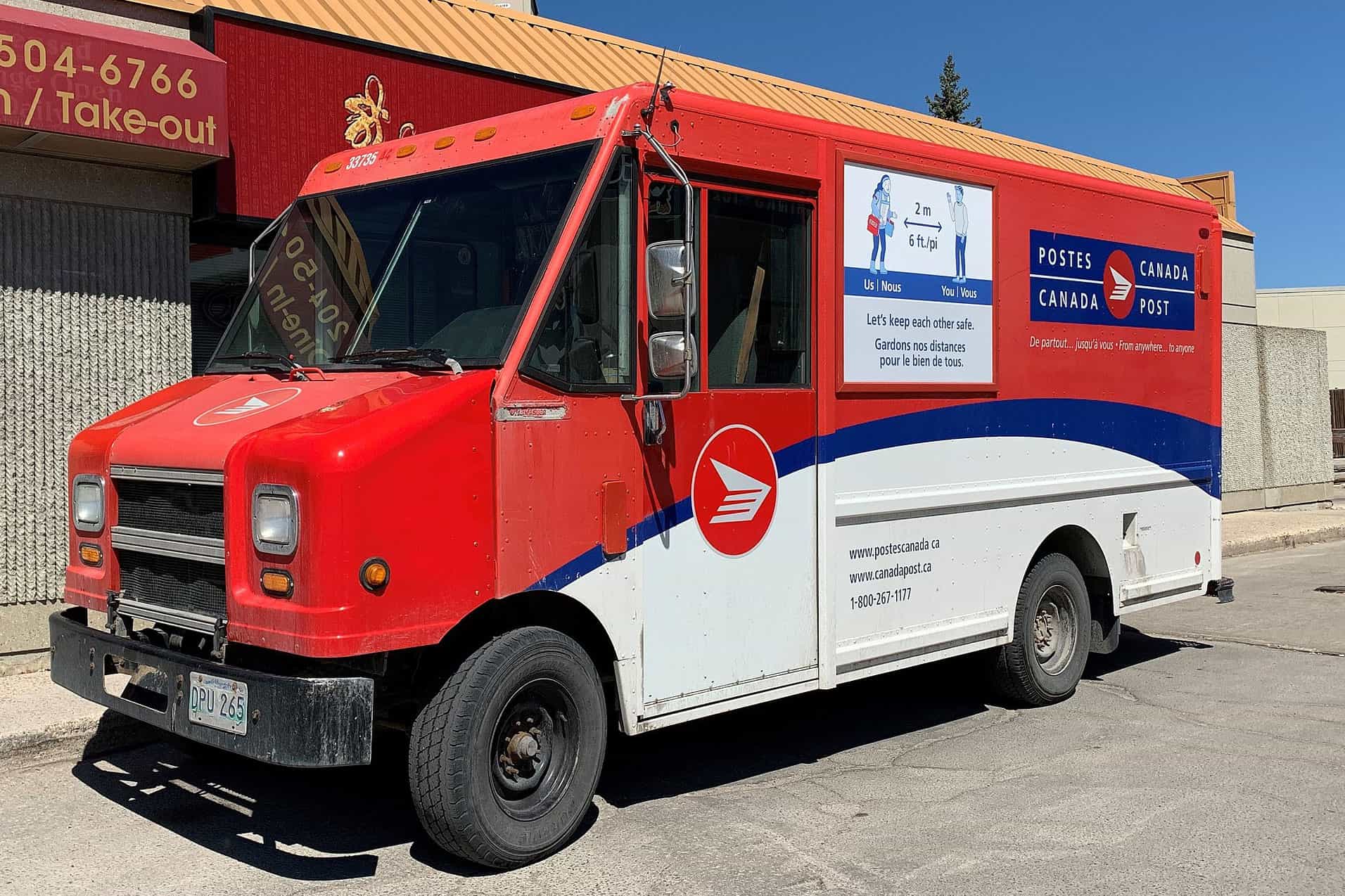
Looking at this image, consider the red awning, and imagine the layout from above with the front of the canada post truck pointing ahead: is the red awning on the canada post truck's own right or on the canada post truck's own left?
on the canada post truck's own right

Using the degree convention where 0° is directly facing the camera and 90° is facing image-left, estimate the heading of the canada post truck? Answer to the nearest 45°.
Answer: approximately 45°
